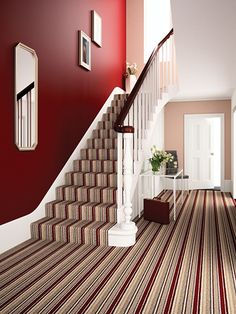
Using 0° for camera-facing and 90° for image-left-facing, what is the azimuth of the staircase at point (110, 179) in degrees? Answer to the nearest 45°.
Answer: approximately 0°

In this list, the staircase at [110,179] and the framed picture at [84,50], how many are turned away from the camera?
0

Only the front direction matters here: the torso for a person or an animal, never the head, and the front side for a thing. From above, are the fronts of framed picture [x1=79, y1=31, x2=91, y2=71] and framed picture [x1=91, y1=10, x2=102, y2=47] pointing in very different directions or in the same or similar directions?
same or similar directions

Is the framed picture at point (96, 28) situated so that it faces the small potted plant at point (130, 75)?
no

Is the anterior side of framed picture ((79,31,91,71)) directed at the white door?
no

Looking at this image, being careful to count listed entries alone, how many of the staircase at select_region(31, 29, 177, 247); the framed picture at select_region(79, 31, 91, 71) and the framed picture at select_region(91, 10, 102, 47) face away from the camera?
0

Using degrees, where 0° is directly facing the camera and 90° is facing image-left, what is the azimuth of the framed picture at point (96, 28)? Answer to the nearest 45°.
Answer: approximately 315°
